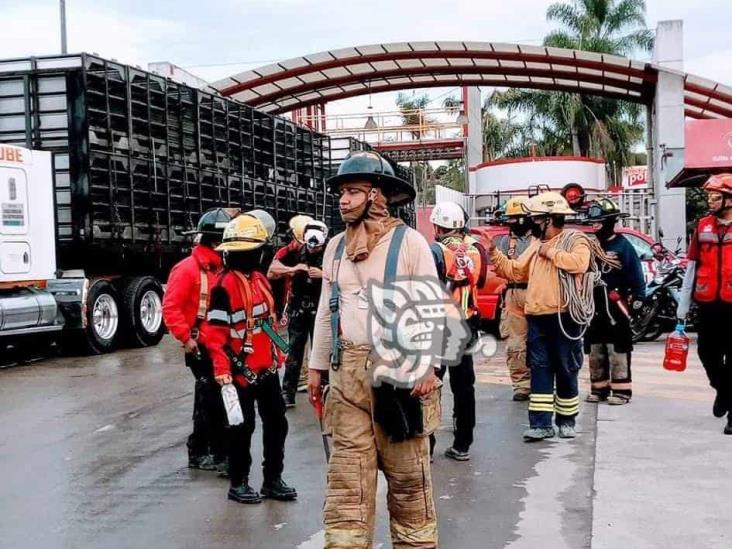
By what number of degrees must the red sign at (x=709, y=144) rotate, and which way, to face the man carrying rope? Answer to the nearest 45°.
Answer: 0° — it already faces them

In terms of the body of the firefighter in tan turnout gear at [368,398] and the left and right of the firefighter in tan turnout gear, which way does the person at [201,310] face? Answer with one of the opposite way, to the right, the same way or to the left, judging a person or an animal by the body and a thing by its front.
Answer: to the left

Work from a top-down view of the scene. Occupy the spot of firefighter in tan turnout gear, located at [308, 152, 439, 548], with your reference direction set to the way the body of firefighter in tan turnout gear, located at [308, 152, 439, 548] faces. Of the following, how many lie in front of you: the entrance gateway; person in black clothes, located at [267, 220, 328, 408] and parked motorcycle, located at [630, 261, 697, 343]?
0

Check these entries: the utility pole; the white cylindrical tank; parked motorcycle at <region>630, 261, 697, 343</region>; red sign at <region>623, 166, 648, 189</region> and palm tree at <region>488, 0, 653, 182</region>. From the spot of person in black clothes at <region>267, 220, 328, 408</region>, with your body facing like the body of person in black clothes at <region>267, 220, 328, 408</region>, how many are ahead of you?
0

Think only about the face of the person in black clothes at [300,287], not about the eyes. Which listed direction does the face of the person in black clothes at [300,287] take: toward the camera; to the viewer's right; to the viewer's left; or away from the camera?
toward the camera

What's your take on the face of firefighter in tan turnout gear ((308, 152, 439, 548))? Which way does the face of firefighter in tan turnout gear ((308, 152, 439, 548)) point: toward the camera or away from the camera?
toward the camera

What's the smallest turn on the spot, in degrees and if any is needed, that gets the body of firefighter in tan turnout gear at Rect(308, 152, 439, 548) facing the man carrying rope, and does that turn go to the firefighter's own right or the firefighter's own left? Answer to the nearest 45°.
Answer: approximately 180°

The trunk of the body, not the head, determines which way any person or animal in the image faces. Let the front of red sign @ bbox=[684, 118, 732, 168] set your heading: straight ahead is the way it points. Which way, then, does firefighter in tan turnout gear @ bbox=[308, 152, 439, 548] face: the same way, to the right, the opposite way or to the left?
the same way

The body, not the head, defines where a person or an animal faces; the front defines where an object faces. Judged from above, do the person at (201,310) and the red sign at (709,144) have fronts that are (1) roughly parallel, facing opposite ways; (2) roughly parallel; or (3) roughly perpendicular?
roughly perpendicular

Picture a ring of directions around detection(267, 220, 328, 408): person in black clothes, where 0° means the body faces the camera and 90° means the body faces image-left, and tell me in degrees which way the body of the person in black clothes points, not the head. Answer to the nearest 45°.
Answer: approximately 0°

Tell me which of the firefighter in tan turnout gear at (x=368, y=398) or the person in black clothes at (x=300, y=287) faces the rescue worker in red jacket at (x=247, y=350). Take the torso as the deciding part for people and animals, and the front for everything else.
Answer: the person in black clothes

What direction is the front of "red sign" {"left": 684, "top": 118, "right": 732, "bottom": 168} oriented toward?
toward the camera

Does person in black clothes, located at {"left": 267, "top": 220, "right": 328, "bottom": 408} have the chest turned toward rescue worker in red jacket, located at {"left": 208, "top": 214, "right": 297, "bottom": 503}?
yes

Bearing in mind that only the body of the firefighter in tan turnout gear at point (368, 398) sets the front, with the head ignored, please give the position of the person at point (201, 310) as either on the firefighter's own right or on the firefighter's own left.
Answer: on the firefighter's own right

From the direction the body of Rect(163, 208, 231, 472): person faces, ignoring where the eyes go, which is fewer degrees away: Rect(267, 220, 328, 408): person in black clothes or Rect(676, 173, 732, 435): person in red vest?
the person in red vest

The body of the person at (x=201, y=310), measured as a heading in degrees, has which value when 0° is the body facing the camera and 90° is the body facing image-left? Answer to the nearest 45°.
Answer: approximately 315°

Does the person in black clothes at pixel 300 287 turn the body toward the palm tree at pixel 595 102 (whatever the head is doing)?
no

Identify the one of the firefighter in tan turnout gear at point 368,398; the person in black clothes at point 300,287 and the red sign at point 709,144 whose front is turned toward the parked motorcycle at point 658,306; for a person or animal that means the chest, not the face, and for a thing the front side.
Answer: the red sign

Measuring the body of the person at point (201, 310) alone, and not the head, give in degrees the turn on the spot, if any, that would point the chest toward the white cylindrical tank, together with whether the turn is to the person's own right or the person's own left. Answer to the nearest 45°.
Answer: approximately 90° to the person's own left

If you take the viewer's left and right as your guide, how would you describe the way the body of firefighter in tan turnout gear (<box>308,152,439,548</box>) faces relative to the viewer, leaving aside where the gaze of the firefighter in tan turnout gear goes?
facing the viewer and to the left of the viewer
